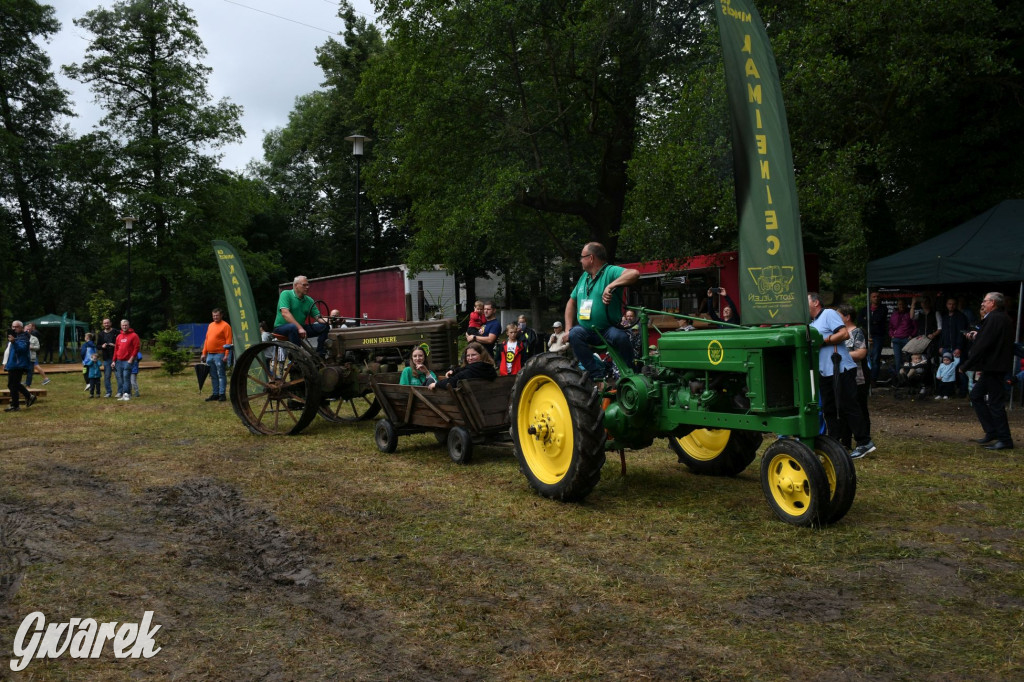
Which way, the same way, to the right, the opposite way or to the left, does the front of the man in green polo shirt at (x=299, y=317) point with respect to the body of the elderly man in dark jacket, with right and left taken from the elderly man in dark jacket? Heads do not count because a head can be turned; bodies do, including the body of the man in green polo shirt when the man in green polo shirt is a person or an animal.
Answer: the opposite way

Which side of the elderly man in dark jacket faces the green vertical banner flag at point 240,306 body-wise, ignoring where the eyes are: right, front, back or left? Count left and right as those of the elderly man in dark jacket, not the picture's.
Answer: front

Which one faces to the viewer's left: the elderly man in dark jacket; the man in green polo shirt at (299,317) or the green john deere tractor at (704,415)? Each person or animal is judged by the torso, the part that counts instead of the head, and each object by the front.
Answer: the elderly man in dark jacket

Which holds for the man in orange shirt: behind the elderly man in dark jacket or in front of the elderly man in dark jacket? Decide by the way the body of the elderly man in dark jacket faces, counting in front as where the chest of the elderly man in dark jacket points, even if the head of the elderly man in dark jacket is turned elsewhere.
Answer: in front

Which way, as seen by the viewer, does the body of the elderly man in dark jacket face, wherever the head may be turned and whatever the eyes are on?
to the viewer's left

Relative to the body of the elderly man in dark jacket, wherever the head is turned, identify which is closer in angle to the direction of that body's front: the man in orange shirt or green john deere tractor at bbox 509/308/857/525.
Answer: the man in orange shirt

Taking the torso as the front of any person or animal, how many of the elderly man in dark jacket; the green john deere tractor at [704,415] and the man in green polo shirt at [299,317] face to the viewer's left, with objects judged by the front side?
1

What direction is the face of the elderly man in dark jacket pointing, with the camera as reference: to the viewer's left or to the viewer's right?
to the viewer's left

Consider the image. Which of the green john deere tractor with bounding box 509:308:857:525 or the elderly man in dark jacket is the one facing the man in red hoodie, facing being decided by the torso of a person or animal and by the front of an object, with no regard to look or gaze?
the elderly man in dark jacket

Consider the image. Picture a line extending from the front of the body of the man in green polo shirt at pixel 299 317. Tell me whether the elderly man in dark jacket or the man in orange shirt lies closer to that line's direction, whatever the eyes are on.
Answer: the elderly man in dark jacket

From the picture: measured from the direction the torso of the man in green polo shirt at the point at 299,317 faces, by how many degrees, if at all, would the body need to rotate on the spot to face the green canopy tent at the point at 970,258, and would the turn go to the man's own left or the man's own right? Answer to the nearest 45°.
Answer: approximately 45° to the man's own left

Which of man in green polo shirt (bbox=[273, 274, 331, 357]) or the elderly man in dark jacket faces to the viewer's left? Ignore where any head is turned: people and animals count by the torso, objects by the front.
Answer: the elderly man in dark jacket

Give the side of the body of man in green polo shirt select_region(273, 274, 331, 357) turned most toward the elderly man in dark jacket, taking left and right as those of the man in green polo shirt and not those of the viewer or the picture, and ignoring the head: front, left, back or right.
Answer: front

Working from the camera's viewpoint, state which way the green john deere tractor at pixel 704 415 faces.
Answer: facing the viewer and to the right of the viewer

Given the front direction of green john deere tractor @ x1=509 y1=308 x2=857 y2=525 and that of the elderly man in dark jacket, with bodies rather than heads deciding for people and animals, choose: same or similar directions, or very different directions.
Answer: very different directions

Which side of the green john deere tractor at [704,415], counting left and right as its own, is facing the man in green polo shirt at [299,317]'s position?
back
